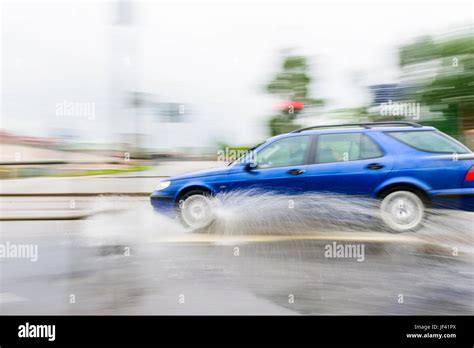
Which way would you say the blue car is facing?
to the viewer's left
